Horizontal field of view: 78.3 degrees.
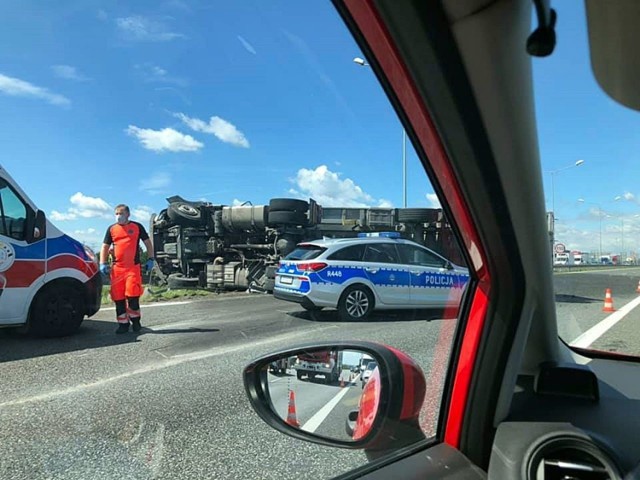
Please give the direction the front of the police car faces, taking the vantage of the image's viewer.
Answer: facing away from the viewer and to the right of the viewer

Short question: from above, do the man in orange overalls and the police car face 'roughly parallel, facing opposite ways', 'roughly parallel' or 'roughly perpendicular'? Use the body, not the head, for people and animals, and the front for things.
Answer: roughly perpendicular

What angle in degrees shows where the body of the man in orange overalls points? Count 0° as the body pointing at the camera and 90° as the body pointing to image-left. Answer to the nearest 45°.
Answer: approximately 0°
